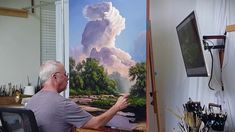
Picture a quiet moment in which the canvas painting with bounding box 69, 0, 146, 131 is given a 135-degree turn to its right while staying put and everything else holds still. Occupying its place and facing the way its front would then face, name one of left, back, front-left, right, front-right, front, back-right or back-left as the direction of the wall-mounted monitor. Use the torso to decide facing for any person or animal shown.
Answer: back

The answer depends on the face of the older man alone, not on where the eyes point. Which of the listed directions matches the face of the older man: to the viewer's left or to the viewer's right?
to the viewer's right

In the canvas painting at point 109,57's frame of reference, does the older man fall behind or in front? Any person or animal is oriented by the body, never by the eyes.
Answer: in front

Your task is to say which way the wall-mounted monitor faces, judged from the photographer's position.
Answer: facing the viewer and to the left of the viewer

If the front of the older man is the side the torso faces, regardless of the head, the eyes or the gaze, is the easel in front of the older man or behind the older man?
in front

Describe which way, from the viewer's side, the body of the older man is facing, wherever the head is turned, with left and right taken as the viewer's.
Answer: facing away from the viewer and to the right of the viewer

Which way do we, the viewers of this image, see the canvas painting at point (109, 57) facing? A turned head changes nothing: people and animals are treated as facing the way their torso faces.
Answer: facing the viewer

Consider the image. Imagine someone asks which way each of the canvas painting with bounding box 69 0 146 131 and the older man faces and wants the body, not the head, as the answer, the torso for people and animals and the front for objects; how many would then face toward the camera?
1

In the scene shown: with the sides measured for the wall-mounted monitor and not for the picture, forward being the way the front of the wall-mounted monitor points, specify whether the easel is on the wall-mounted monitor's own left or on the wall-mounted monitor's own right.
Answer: on the wall-mounted monitor's own right
